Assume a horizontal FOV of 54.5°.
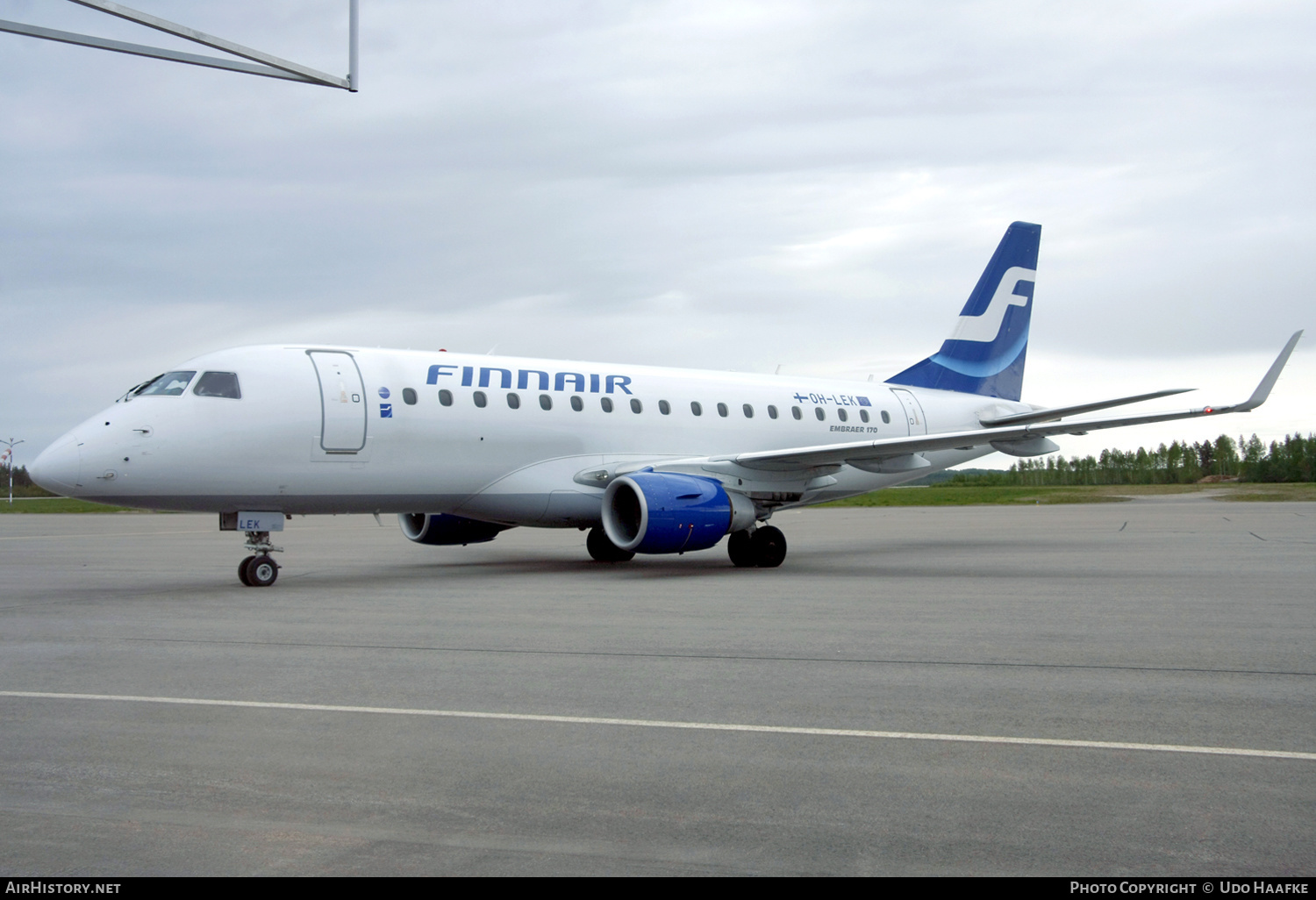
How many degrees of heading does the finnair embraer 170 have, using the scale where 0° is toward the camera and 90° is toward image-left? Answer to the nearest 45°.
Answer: approximately 45°
